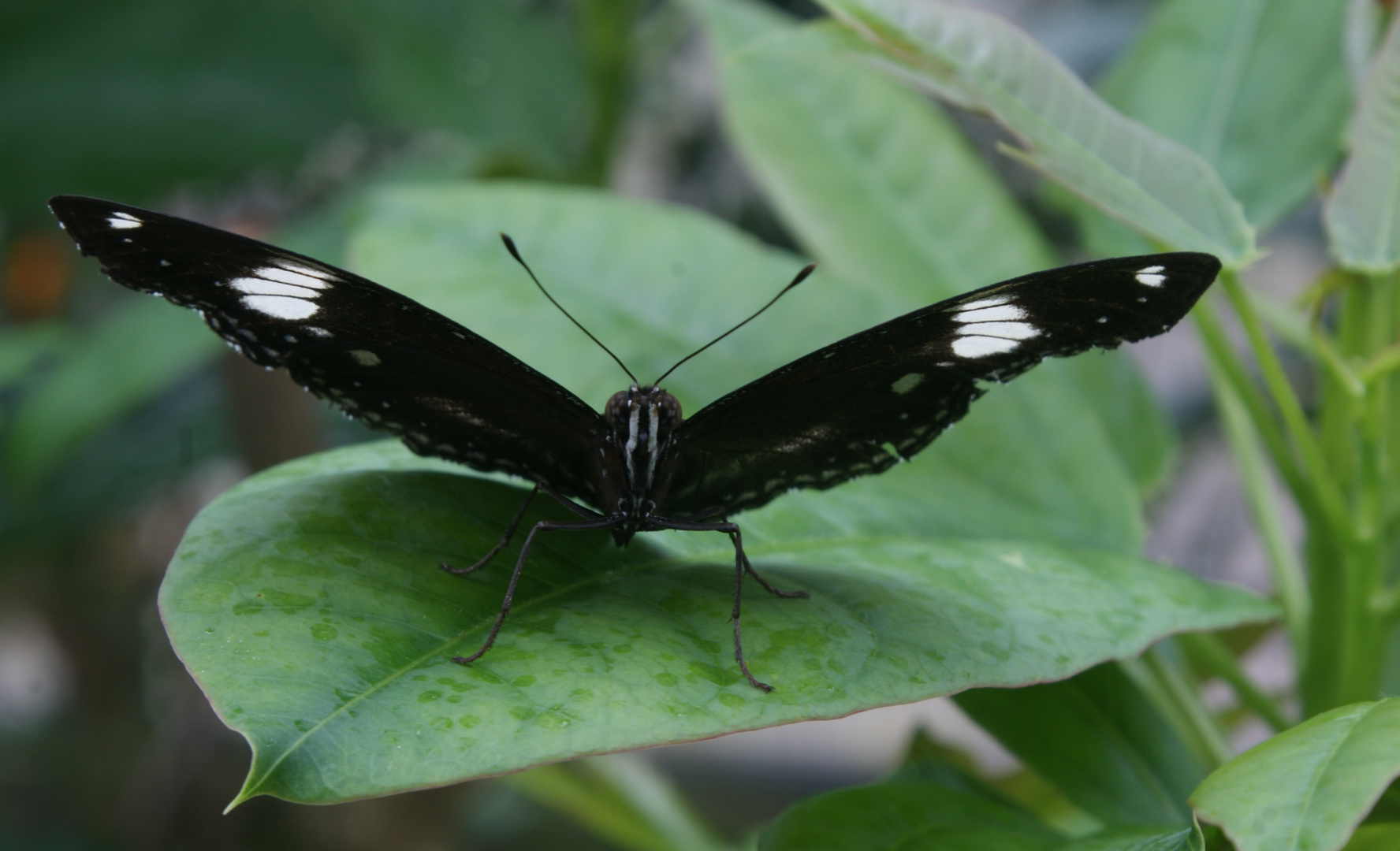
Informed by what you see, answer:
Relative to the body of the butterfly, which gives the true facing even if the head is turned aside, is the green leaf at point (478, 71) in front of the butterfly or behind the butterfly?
behind

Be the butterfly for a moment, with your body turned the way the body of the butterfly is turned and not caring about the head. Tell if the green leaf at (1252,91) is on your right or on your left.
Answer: on your left

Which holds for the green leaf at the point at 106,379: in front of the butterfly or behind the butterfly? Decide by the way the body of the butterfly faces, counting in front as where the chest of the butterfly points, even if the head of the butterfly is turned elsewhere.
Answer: behind

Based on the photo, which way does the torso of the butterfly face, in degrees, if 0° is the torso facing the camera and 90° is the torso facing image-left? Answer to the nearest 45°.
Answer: approximately 0°
